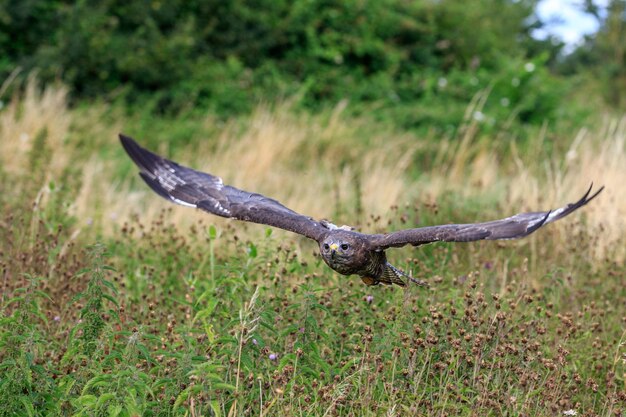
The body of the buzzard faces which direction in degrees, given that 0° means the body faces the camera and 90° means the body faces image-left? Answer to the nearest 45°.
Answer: approximately 45°
